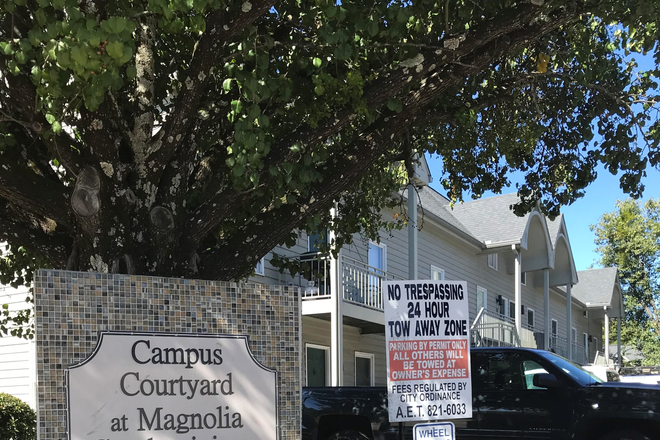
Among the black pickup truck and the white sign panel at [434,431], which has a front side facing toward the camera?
the white sign panel

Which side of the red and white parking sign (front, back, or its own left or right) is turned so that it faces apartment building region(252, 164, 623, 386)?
back

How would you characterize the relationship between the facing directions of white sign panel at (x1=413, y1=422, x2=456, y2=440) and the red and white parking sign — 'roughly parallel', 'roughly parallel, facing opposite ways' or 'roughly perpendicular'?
roughly parallel

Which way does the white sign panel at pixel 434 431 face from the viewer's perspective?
toward the camera

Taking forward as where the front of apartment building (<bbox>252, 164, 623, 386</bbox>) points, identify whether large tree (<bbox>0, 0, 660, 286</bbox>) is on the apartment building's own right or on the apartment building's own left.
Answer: on the apartment building's own right

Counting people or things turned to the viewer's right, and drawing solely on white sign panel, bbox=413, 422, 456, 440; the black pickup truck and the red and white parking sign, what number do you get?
1

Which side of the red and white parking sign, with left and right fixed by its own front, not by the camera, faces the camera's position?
front

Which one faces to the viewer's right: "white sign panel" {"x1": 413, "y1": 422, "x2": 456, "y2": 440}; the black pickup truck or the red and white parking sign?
the black pickup truck
